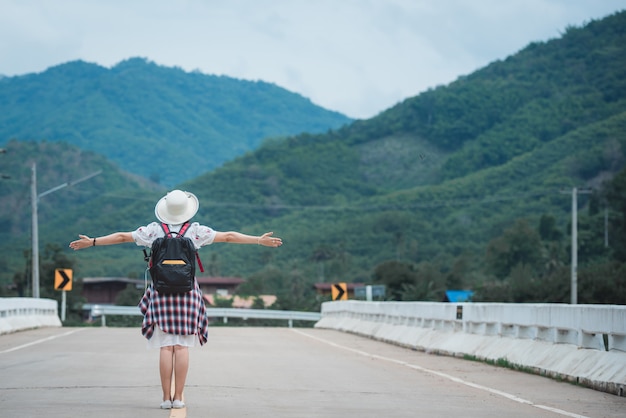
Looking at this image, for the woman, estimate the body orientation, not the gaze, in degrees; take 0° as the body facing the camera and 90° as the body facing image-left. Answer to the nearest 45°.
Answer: approximately 180°

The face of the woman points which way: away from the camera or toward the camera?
away from the camera
